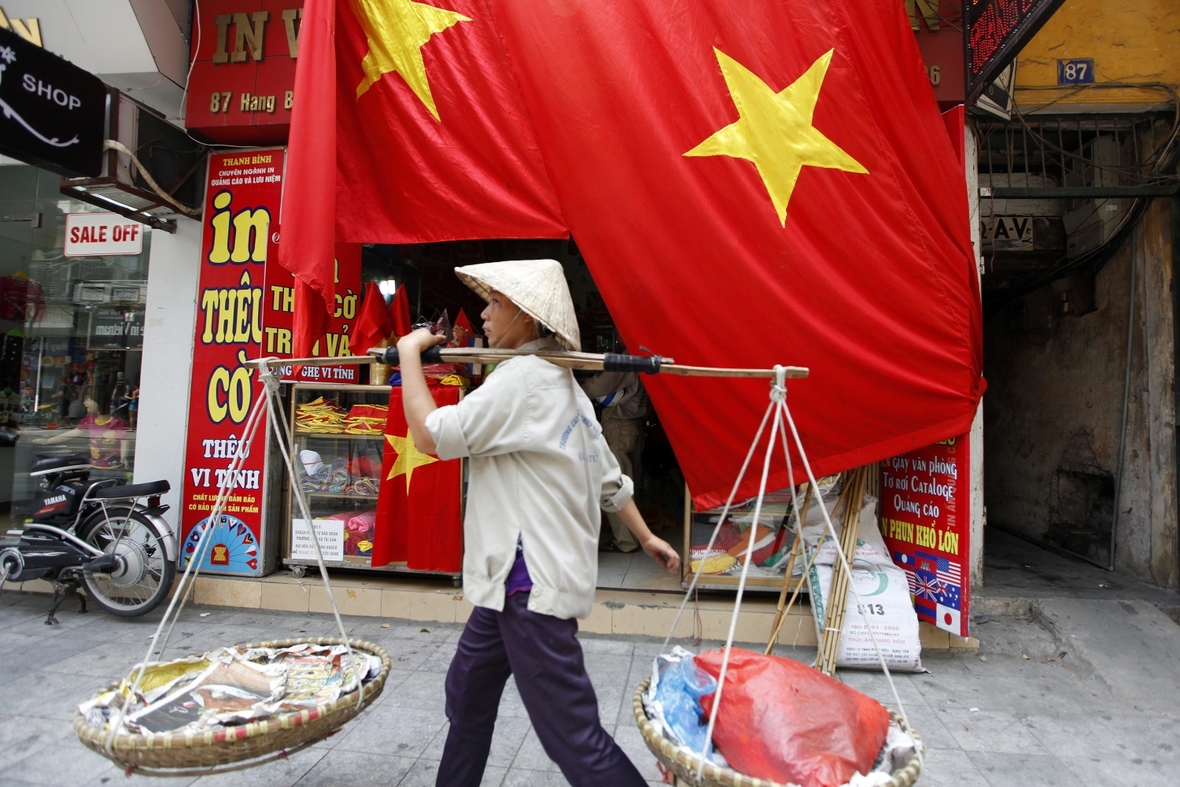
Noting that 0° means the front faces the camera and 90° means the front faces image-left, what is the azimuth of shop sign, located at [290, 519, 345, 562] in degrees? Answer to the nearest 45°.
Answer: approximately 0°

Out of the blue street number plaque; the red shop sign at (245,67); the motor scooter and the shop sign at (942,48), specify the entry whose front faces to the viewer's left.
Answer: the motor scooter

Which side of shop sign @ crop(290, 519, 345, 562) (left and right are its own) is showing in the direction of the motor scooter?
right

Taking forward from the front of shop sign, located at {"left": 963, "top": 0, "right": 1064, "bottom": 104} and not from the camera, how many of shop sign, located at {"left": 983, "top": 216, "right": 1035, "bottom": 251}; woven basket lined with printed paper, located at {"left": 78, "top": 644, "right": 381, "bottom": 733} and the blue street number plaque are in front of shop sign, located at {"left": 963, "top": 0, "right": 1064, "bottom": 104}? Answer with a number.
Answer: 1

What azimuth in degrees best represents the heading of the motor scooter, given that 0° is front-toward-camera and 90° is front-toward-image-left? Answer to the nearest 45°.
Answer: approximately 90°

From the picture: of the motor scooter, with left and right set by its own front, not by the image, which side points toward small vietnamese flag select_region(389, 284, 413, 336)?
back
